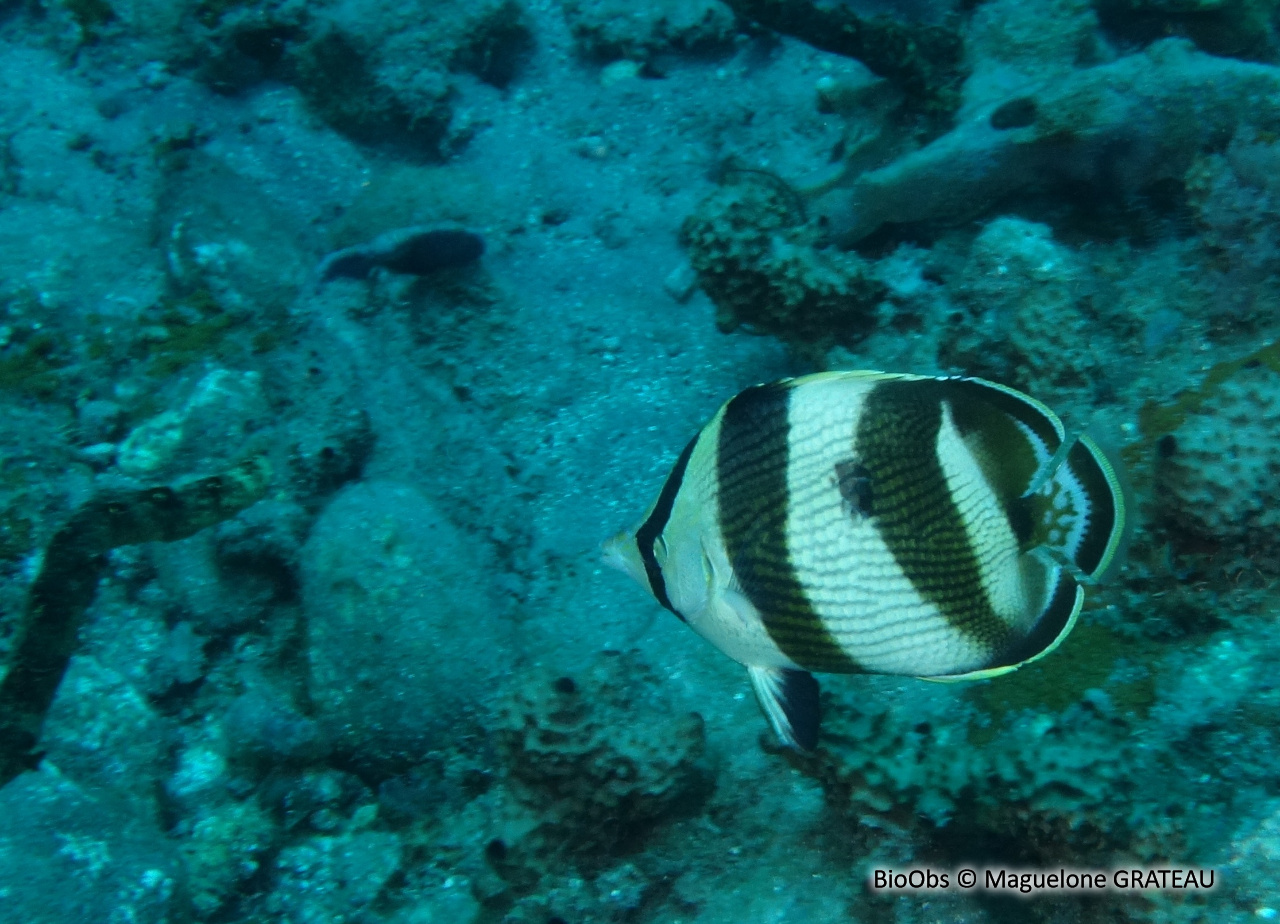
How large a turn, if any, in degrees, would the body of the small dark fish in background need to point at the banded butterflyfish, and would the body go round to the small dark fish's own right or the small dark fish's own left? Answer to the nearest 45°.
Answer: approximately 90° to the small dark fish's own right

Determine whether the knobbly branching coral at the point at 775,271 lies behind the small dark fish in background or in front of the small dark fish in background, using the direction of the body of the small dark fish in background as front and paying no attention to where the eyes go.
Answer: in front

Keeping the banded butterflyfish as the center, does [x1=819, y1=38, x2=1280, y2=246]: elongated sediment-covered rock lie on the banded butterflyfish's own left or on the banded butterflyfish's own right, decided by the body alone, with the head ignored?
on the banded butterflyfish's own right

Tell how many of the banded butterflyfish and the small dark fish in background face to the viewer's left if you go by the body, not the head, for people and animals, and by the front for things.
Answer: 1

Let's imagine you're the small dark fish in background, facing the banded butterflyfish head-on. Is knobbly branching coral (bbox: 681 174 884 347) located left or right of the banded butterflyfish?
left

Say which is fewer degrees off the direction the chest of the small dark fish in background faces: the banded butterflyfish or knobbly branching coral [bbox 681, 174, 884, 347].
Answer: the knobbly branching coral

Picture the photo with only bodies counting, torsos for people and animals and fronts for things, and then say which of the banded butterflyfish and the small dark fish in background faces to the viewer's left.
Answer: the banded butterflyfish

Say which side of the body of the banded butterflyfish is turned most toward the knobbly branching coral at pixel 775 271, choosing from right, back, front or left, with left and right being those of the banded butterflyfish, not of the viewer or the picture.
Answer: right

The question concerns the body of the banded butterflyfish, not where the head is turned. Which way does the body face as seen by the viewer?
to the viewer's left

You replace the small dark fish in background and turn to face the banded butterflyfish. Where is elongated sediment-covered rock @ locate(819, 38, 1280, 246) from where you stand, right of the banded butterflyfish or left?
left

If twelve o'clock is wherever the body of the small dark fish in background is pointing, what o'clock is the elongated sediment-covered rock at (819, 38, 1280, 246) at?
The elongated sediment-covered rock is roughly at 1 o'clock from the small dark fish in background.

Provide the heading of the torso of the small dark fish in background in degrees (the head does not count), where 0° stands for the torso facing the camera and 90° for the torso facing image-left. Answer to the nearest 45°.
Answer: approximately 270°
